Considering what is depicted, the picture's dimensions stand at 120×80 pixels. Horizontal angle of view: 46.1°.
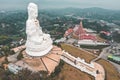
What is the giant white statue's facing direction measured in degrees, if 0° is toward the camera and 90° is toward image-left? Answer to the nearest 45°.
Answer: approximately 315°
